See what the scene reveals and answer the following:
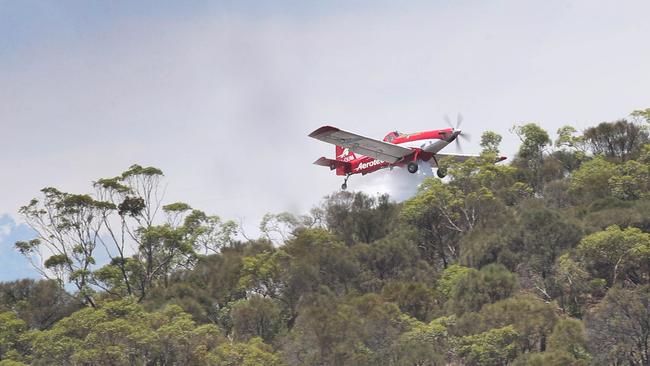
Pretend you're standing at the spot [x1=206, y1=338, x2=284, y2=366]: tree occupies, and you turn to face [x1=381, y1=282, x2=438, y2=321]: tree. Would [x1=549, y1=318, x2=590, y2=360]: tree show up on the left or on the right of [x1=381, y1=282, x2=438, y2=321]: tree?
right

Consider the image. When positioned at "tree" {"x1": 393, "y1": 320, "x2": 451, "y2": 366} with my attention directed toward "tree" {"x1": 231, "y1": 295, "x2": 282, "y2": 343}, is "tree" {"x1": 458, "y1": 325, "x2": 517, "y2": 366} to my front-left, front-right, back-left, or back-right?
back-right

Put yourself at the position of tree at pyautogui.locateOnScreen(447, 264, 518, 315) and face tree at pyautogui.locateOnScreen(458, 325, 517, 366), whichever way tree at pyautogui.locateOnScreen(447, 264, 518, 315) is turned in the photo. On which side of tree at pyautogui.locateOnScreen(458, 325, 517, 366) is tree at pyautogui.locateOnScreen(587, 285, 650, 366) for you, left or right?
left

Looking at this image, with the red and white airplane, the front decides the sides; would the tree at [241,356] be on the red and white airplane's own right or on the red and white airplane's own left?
on the red and white airplane's own right

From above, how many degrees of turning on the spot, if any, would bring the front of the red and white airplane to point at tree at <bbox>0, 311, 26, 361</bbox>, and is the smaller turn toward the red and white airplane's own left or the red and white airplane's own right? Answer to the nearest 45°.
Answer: approximately 135° to the red and white airplane's own right

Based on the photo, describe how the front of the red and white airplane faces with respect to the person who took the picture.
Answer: facing the viewer and to the right of the viewer

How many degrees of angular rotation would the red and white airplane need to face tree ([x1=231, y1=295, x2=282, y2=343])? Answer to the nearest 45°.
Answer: approximately 135° to its right
